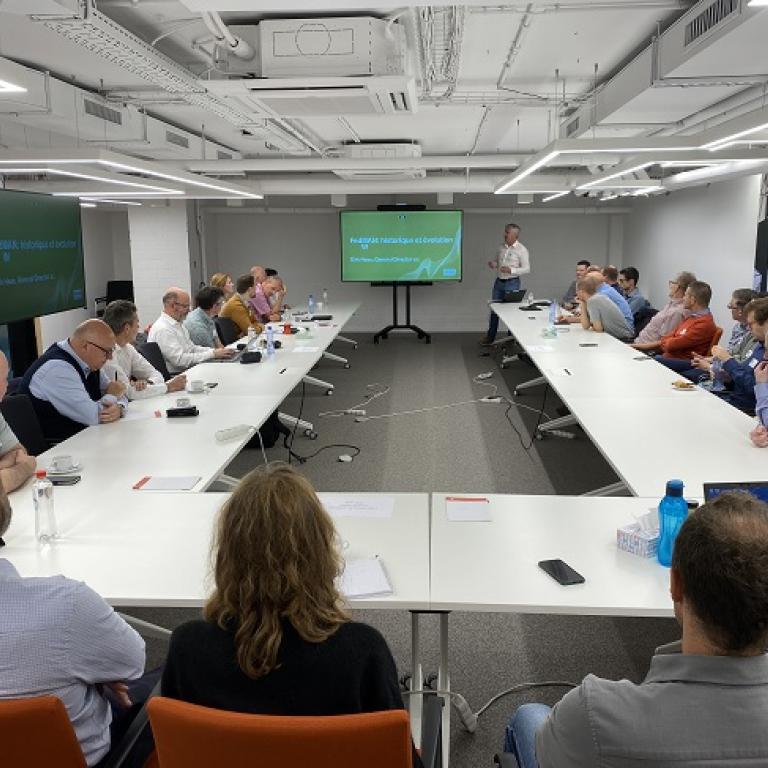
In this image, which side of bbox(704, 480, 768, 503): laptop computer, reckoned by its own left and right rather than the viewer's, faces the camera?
front

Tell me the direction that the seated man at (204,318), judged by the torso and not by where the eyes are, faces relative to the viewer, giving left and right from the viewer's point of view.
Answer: facing to the right of the viewer

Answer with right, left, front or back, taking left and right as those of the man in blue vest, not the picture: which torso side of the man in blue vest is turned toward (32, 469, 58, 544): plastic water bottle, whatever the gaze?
right

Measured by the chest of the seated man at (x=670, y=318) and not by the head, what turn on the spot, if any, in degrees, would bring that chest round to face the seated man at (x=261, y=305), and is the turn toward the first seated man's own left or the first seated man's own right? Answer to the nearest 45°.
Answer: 0° — they already face them

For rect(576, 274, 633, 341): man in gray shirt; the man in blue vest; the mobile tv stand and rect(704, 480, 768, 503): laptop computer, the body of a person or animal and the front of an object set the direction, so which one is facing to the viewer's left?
the man in gray shirt

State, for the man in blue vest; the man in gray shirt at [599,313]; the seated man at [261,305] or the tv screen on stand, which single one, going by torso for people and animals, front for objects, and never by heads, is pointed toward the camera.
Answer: the tv screen on stand

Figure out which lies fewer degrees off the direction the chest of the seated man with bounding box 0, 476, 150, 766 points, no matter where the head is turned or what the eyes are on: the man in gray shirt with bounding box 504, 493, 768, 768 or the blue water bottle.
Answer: the blue water bottle

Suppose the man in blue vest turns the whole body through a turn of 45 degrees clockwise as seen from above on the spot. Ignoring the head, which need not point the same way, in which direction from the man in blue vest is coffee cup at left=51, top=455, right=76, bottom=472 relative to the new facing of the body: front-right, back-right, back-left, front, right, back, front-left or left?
front-right

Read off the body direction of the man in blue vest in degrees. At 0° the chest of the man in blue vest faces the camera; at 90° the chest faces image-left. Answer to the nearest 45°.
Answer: approximately 270°

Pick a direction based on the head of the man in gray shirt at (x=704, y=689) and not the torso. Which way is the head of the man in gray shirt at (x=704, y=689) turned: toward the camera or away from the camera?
away from the camera

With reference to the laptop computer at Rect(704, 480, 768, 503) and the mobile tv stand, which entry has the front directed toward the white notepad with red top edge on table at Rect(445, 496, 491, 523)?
the mobile tv stand

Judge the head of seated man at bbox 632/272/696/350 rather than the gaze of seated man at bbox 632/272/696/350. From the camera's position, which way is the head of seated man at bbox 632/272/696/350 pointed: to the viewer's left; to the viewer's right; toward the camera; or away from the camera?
to the viewer's left

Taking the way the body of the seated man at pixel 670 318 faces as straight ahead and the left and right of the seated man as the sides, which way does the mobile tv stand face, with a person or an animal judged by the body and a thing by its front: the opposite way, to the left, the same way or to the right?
to the left

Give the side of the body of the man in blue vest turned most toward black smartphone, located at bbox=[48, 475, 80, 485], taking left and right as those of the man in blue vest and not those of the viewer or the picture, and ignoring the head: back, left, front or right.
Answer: right

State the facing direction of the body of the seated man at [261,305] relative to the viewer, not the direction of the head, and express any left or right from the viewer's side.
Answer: facing to the right of the viewer

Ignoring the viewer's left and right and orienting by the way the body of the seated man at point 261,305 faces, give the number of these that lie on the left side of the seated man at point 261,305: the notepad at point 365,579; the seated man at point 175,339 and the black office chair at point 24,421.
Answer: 0

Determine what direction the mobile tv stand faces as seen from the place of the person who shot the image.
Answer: facing the viewer

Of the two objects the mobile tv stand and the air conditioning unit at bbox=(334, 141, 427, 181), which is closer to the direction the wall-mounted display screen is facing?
the air conditioning unit

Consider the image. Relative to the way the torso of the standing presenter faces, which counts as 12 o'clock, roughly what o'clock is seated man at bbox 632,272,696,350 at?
The seated man is roughly at 10 o'clock from the standing presenter.

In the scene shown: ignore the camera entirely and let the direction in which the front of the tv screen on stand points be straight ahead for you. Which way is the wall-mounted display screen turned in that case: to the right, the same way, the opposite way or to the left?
to the left
